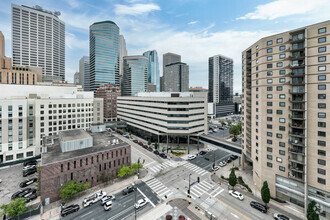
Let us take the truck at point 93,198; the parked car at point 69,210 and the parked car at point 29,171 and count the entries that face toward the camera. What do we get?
0

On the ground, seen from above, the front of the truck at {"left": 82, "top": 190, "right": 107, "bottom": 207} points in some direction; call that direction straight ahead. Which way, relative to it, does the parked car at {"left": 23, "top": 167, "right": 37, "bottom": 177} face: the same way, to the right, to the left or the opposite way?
the same way

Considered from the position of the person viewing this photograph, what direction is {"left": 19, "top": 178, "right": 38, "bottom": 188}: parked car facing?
facing away from the viewer and to the right of the viewer

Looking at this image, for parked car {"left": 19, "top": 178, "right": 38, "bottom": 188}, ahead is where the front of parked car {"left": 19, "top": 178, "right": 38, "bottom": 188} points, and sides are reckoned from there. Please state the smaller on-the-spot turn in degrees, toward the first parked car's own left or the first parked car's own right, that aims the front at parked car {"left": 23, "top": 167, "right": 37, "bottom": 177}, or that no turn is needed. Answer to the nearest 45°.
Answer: approximately 45° to the first parked car's own left

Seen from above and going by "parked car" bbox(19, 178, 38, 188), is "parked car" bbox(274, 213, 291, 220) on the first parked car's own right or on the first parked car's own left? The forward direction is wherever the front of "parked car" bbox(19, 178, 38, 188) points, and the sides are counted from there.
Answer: on the first parked car's own right

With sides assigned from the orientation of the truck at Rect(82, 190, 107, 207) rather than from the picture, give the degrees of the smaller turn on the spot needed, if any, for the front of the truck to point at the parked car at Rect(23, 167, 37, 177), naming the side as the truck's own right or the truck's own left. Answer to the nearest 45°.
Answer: approximately 90° to the truck's own left

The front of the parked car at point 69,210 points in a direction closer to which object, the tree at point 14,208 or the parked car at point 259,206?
the parked car
